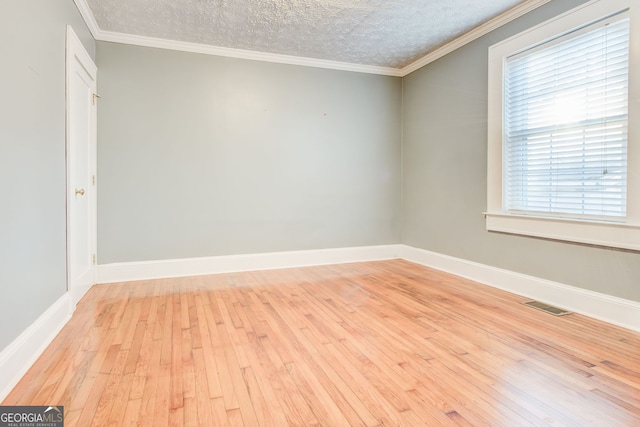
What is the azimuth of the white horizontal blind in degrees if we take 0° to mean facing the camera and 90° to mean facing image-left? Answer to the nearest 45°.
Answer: approximately 45°

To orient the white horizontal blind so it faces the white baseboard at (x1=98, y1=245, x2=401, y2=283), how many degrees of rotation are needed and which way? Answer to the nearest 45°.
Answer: approximately 45° to its right

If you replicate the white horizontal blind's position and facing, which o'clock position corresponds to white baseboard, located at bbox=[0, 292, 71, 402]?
The white baseboard is roughly at 12 o'clock from the white horizontal blind.

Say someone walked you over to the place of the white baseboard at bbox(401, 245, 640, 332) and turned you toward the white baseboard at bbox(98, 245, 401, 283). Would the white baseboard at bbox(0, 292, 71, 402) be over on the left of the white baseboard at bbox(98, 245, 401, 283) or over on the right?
left
